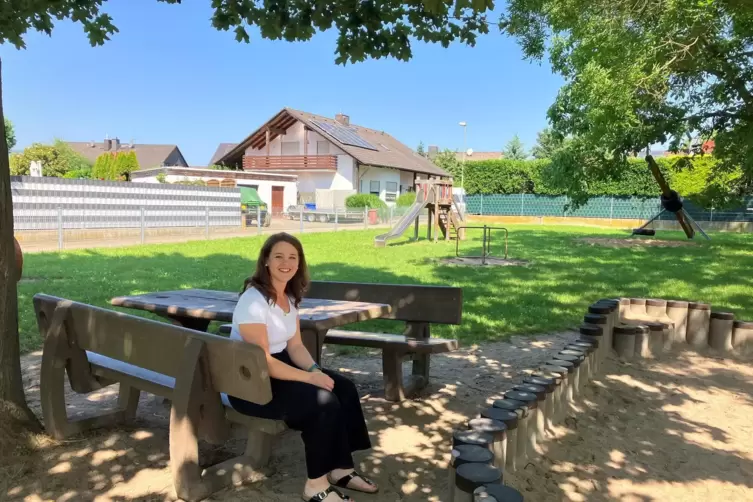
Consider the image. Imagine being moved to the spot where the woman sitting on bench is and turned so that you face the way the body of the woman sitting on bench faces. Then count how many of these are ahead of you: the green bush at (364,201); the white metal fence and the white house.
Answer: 0

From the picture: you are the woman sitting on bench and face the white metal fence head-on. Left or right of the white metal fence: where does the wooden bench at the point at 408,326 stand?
right

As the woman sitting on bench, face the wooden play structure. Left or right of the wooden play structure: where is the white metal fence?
left

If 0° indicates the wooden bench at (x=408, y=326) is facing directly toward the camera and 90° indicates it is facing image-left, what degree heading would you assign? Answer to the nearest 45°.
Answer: approximately 45°

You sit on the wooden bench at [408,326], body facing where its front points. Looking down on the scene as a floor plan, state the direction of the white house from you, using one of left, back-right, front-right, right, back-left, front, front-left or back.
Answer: back-right

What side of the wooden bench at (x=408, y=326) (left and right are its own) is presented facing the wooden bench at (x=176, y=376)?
front

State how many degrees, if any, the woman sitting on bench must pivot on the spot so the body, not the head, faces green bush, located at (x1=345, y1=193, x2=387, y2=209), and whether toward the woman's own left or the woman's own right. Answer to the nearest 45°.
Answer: approximately 135° to the woman's own left

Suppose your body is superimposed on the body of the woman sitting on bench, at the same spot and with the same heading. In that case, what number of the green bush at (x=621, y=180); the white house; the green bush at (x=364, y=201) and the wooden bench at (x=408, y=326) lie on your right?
0

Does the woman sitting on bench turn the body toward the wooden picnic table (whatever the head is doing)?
no

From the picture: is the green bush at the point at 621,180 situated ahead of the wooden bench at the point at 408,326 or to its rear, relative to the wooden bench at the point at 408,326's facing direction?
to the rear

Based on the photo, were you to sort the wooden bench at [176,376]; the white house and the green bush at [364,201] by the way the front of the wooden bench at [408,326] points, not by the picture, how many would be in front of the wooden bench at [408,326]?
1

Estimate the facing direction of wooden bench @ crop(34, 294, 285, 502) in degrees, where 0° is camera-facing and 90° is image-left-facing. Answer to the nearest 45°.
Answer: approximately 225°

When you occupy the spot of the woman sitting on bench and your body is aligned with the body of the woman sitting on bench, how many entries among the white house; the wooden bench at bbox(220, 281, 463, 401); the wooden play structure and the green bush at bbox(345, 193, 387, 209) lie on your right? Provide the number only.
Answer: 0

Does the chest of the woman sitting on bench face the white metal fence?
no

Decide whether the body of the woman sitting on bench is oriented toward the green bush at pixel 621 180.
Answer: no

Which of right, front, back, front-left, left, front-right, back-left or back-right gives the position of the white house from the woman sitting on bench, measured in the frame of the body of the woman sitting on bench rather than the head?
back-left
